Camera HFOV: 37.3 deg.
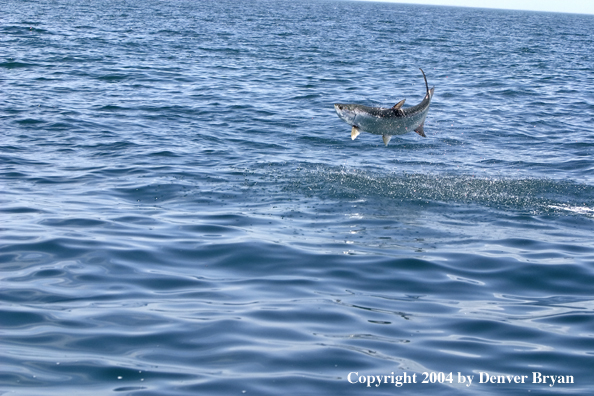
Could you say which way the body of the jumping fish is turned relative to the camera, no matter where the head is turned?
to the viewer's left
